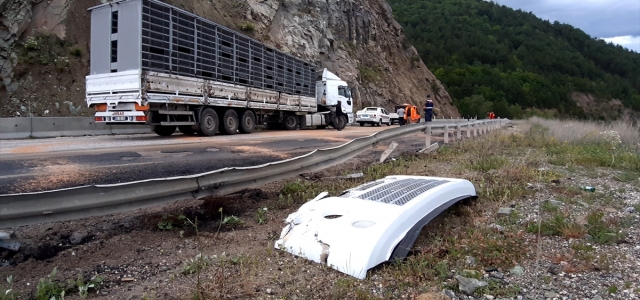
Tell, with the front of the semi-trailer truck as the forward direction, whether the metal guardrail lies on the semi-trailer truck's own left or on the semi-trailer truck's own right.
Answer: on the semi-trailer truck's own right

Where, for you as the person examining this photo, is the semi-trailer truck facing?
facing away from the viewer and to the right of the viewer

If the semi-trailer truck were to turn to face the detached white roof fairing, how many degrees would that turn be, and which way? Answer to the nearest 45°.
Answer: approximately 135° to its right

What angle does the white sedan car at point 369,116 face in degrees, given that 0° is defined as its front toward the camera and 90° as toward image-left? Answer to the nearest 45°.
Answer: approximately 225°

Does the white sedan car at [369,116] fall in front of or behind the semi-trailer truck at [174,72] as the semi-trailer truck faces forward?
in front

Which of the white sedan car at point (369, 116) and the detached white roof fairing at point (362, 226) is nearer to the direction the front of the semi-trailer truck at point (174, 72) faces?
the white sedan car

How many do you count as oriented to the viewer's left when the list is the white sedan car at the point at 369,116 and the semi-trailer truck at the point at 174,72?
0

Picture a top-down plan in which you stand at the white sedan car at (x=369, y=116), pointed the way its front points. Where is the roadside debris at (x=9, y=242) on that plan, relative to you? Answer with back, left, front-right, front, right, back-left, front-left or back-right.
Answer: back-right

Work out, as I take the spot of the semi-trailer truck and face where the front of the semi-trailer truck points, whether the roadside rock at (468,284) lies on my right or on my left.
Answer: on my right
